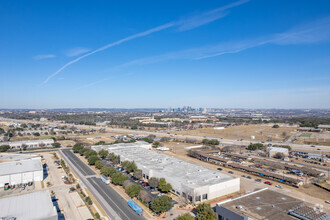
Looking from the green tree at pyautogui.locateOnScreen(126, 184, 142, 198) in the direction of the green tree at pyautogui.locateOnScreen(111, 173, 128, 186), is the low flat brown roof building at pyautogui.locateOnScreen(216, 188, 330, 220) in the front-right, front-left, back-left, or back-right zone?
back-right

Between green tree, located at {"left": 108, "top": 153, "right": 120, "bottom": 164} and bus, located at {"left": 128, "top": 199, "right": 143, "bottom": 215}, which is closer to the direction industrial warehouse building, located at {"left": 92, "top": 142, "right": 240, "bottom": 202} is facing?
the bus

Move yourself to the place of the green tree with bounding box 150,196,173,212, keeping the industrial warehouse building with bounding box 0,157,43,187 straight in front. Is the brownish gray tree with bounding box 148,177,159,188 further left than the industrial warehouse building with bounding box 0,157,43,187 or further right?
right
